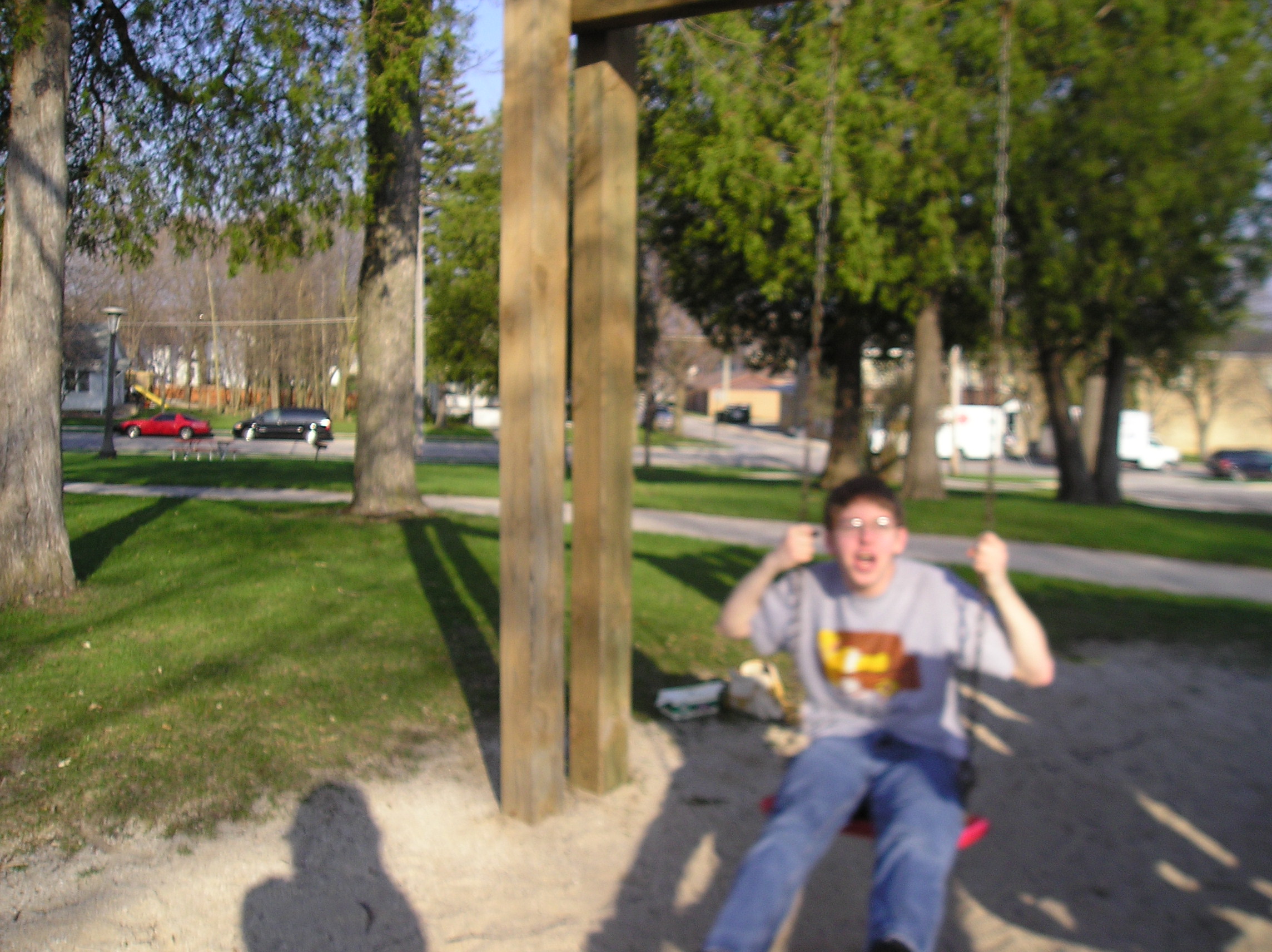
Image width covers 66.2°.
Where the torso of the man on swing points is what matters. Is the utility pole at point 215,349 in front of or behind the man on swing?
behind

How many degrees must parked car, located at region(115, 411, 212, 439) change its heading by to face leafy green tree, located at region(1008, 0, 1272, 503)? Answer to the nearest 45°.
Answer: approximately 135° to its left

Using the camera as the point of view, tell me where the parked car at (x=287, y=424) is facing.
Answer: facing to the left of the viewer

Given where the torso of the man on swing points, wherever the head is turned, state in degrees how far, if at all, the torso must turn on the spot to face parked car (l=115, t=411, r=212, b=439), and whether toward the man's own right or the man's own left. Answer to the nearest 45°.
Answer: approximately 135° to the man's own right

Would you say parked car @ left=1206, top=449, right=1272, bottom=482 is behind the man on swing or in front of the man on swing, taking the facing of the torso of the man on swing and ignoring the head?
behind

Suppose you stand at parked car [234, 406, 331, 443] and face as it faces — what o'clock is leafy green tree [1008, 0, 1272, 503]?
The leafy green tree is roughly at 8 o'clock from the parked car.

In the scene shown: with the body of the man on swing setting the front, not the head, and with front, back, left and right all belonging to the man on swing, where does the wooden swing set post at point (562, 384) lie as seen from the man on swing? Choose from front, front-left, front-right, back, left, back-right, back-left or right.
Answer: back-right

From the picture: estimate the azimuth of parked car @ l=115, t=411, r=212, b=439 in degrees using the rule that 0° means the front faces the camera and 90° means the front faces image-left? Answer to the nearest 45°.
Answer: approximately 90°

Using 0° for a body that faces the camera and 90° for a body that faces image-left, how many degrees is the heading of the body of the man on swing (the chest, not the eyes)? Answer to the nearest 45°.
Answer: approximately 0°

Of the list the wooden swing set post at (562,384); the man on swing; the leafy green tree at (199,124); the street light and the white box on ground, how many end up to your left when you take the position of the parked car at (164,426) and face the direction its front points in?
5

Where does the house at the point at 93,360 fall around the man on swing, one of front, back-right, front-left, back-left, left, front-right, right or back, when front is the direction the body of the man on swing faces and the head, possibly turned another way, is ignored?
back-right

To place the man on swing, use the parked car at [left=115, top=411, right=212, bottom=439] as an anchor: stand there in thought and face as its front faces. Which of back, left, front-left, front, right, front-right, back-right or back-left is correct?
left
